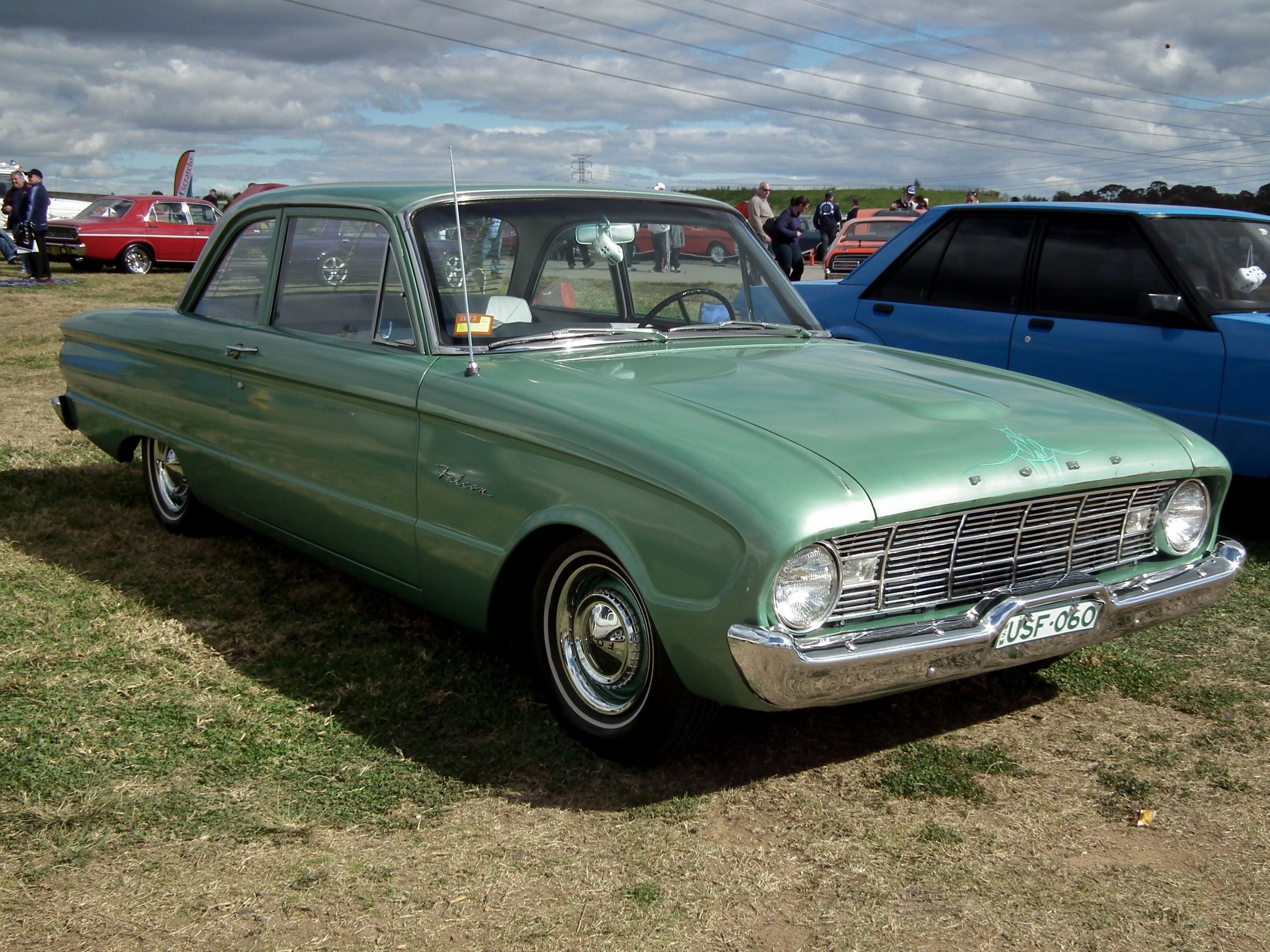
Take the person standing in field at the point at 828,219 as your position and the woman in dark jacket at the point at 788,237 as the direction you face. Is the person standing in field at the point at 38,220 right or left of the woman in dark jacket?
right

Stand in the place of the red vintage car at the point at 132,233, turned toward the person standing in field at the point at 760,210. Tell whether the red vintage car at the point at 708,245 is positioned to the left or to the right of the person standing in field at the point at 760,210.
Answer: left

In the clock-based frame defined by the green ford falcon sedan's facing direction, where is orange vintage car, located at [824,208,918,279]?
The orange vintage car is roughly at 8 o'clock from the green ford falcon sedan.

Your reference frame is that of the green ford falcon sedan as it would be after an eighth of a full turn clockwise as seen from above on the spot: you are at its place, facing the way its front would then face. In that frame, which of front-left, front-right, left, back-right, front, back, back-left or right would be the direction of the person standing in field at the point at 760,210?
back

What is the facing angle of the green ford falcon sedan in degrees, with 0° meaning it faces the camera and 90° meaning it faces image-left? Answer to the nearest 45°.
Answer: approximately 315°

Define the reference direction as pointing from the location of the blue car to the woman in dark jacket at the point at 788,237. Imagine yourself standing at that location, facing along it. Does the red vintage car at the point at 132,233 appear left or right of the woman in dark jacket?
left

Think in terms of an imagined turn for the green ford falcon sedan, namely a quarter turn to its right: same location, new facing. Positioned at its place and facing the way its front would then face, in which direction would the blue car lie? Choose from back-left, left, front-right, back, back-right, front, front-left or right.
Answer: back

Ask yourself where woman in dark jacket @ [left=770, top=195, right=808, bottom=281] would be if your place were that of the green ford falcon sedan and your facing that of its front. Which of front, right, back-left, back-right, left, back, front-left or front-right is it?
back-left

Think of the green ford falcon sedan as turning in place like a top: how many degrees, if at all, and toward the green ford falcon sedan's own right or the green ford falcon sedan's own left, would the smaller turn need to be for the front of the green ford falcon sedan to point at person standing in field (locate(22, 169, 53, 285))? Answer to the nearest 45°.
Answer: approximately 180°

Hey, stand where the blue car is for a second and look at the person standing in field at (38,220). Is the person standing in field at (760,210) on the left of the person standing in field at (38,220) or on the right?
right

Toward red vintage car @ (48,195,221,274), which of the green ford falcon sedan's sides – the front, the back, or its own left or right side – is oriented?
back

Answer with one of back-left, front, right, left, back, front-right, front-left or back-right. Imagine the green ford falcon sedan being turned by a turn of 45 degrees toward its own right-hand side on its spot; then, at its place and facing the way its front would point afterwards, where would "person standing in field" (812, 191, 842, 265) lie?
back
